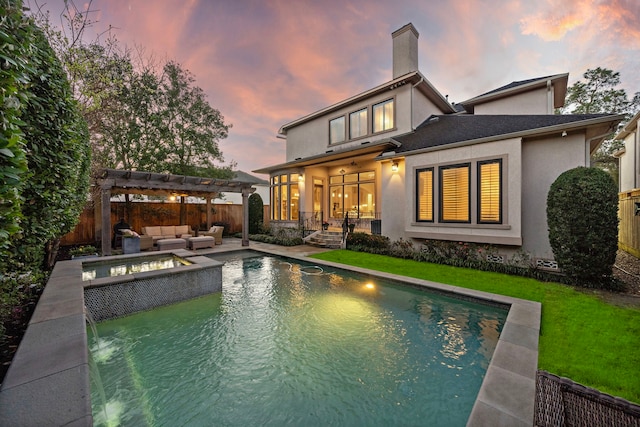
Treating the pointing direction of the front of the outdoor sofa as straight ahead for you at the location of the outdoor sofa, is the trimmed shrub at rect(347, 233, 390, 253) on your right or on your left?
on your left

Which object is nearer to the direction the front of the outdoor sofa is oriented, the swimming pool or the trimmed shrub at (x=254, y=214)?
the swimming pool

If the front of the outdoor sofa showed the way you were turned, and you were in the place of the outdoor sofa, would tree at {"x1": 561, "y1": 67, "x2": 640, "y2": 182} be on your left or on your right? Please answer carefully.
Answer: on your left

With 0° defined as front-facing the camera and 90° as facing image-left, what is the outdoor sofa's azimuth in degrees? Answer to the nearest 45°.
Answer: approximately 0°

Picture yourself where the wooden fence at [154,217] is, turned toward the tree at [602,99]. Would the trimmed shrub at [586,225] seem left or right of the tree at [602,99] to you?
right

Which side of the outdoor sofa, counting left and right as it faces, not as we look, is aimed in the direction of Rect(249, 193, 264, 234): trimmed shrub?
left

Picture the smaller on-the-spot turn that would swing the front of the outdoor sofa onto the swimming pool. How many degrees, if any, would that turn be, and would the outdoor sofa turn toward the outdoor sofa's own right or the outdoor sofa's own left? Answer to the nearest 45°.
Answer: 0° — it already faces it
